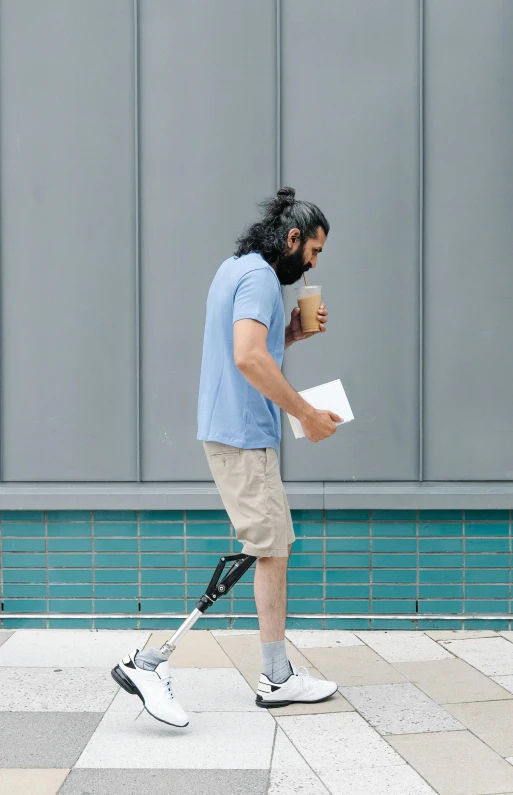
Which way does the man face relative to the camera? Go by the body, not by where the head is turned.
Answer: to the viewer's right

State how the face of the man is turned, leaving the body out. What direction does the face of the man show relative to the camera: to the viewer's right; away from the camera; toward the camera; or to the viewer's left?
to the viewer's right
